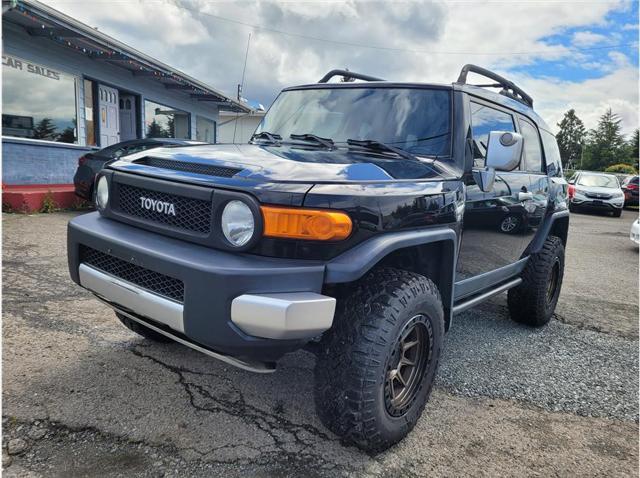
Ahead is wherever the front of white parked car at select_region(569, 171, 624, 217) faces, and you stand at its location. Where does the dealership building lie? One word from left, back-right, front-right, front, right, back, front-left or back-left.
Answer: front-right

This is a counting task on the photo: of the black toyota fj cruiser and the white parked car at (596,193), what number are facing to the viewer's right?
0

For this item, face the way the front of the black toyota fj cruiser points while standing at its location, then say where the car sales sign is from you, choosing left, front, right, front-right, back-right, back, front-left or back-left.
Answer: right

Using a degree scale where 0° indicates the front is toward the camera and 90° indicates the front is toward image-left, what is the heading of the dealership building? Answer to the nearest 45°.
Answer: approximately 315°

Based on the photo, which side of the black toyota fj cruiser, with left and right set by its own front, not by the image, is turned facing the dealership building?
right

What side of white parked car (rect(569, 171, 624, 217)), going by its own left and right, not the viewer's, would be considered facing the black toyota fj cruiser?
front

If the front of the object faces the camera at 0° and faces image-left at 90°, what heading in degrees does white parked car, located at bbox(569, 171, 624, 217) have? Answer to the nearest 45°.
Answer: approximately 0°

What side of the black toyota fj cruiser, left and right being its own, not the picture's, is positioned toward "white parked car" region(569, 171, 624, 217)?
back

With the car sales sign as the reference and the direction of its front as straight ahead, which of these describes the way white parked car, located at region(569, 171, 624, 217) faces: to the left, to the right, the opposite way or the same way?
to the right

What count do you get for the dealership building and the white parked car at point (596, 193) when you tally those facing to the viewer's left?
0

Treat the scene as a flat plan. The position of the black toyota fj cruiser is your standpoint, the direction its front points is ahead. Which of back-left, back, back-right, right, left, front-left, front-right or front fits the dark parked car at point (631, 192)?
back
